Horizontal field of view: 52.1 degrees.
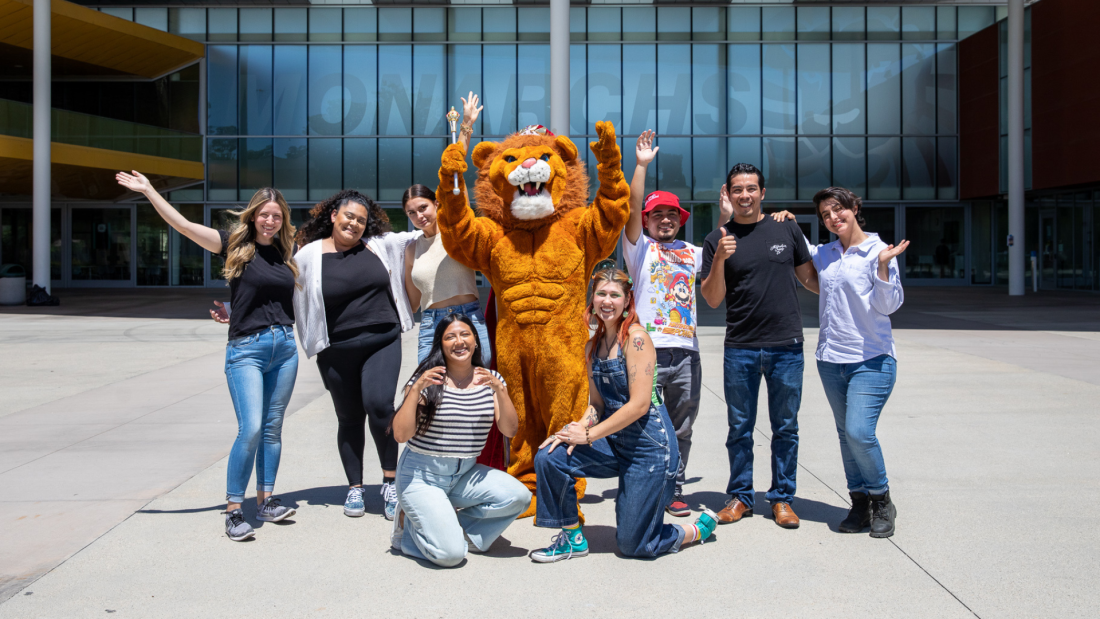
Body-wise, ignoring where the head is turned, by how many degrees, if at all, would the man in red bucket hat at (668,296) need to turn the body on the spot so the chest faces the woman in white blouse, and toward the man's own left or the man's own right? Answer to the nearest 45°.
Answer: approximately 45° to the man's own left

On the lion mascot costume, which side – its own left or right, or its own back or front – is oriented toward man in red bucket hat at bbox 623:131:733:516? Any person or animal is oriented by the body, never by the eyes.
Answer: left

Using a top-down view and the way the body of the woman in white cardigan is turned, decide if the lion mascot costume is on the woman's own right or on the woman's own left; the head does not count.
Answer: on the woman's own left

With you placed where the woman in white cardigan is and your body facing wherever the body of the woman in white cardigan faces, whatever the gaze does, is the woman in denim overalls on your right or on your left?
on your left

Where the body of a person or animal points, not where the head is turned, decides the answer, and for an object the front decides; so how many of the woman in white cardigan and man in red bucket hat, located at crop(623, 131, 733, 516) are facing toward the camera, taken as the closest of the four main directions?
2

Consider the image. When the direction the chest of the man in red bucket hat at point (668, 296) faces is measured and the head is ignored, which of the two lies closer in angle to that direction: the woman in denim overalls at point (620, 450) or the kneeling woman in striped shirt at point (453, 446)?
the woman in denim overalls

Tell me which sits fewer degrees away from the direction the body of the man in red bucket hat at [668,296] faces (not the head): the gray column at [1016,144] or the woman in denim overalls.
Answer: the woman in denim overalls
